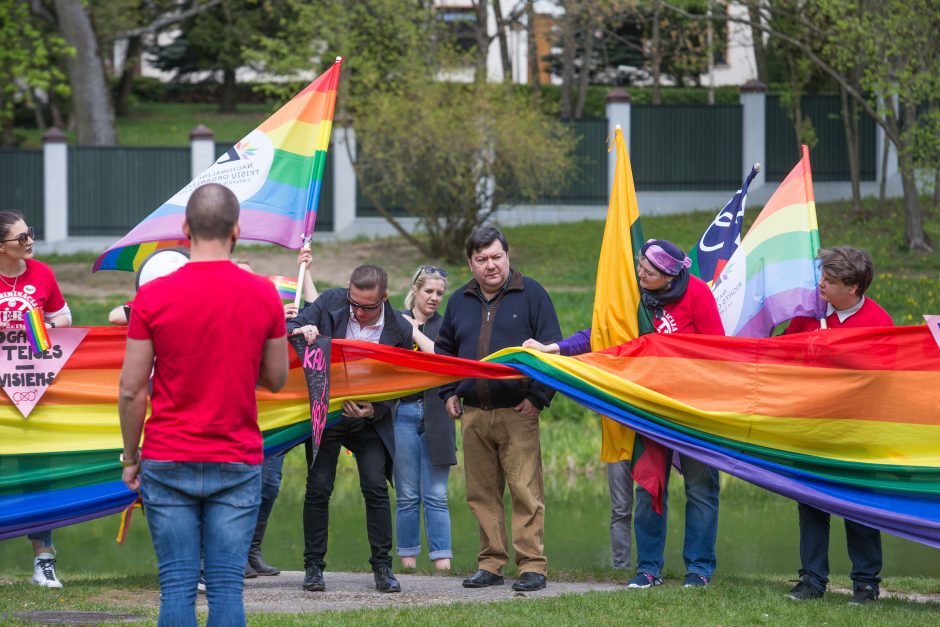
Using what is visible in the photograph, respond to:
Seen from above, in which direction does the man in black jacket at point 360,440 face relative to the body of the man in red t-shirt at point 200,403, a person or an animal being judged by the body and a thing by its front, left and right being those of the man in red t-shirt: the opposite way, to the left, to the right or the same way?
the opposite way

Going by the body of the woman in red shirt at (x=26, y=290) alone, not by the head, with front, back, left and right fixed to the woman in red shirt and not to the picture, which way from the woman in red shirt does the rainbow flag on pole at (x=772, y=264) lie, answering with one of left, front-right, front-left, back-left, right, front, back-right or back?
left

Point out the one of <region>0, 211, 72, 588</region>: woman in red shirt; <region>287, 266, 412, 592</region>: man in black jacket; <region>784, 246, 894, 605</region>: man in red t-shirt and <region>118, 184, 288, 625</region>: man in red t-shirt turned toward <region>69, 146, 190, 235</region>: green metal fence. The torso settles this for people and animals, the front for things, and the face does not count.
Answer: <region>118, 184, 288, 625</region>: man in red t-shirt

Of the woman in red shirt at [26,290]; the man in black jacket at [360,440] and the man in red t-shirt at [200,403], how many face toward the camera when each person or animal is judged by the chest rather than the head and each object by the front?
2

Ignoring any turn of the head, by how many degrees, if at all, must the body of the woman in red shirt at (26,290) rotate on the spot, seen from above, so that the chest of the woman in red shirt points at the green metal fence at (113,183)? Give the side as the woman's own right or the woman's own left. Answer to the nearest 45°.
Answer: approximately 180°

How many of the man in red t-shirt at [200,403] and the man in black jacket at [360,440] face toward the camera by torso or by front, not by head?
1

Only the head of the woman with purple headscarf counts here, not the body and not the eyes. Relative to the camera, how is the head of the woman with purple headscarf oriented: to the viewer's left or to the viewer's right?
to the viewer's left

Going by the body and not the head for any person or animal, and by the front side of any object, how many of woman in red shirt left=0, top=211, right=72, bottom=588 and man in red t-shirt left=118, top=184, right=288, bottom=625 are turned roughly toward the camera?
1

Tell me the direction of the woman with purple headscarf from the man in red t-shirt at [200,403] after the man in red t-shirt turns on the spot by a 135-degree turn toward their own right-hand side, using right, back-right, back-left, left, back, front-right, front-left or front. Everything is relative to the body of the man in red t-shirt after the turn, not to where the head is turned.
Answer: left

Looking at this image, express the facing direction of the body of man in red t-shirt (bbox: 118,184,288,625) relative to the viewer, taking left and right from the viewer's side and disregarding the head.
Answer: facing away from the viewer

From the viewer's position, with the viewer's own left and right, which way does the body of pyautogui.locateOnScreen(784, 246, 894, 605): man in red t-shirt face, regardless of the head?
facing the viewer and to the left of the viewer

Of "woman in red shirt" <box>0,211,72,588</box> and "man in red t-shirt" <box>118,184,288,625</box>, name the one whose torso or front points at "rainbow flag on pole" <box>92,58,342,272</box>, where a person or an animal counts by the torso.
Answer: the man in red t-shirt

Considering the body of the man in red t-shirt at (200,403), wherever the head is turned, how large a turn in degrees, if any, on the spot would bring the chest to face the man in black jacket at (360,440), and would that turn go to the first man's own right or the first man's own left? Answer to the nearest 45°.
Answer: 0° — they already face them

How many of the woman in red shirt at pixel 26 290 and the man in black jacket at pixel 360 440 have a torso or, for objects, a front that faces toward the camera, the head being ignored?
2

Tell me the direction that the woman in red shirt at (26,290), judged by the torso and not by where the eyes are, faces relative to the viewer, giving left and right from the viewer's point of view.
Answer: facing the viewer

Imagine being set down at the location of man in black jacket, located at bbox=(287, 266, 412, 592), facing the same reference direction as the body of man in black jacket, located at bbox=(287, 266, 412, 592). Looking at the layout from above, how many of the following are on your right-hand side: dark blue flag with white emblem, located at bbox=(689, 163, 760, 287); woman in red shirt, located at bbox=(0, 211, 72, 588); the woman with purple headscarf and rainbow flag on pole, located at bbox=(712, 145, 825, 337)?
1

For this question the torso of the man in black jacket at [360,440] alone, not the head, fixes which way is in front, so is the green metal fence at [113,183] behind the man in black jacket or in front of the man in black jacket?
behind

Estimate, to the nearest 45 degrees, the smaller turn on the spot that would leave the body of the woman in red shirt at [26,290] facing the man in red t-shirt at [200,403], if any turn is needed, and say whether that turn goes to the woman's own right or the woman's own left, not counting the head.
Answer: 0° — they already face them
